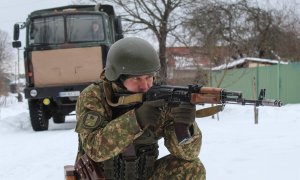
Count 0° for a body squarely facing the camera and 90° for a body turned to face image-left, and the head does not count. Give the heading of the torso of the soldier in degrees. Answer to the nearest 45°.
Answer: approximately 315°

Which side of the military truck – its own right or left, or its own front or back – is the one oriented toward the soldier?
front

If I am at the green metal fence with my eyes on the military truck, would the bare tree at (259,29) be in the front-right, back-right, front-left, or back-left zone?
back-right

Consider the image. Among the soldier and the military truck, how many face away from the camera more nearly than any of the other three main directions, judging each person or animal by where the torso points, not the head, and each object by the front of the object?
0

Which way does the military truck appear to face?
toward the camera

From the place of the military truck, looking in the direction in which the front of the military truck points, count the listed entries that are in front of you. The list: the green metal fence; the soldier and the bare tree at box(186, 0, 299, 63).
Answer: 1

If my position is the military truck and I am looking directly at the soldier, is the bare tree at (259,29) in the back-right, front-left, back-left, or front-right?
back-left

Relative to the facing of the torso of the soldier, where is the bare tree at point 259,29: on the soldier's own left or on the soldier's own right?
on the soldier's own left

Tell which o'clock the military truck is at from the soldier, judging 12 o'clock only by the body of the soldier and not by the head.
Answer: The military truck is roughly at 7 o'clock from the soldier.

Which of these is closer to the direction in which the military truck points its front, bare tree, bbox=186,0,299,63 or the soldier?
the soldier

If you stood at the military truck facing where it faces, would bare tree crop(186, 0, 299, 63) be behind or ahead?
behind
